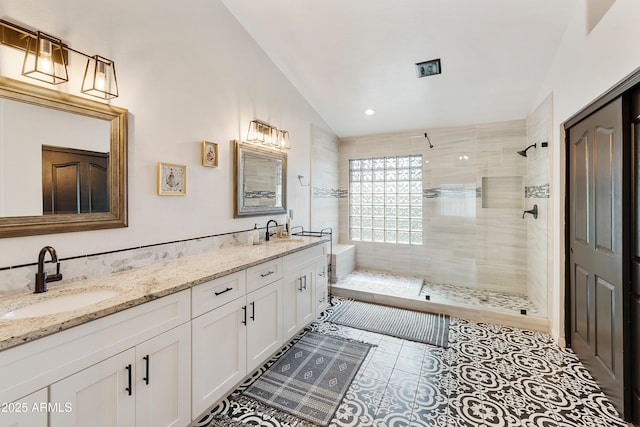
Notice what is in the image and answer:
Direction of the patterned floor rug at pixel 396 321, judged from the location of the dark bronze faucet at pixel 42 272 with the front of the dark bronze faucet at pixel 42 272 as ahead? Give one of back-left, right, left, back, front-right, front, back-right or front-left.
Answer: front-left

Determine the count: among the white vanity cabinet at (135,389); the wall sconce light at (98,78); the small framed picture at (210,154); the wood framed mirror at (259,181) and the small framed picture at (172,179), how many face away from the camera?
0

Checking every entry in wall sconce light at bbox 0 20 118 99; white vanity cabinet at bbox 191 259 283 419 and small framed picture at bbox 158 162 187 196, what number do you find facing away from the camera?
0

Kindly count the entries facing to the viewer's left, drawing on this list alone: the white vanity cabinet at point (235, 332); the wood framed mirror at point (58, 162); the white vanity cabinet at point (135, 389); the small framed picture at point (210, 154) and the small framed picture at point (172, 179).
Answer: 0

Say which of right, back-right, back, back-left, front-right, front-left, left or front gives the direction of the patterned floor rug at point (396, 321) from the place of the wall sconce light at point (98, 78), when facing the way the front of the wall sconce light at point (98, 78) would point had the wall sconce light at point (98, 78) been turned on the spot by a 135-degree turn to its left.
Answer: right

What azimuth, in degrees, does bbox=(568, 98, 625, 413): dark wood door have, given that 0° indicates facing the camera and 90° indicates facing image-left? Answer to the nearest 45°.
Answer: approximately 45°

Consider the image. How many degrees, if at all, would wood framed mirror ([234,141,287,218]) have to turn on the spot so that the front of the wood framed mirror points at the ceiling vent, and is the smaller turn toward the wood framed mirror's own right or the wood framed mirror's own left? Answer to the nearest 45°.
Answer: approximately 45° to the wood framed mirror's own left

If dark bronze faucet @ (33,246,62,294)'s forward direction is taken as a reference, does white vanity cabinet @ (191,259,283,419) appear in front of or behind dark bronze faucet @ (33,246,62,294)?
in front

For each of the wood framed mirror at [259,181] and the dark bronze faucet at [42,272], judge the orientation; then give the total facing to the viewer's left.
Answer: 0

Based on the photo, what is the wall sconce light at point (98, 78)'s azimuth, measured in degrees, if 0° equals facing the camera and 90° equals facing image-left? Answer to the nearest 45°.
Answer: approximately 315°

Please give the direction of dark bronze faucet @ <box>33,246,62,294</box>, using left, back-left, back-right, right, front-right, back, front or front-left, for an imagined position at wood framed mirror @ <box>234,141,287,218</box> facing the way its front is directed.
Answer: right

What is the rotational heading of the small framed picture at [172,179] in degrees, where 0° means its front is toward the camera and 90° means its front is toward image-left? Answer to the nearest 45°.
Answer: approximately 315°

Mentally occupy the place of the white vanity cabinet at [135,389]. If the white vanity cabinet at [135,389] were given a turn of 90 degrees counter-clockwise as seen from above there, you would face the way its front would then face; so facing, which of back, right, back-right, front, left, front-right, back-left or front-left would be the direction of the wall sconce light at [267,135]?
front

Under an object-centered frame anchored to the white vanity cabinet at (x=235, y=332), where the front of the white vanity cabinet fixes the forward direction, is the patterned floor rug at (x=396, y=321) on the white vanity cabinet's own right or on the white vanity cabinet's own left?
on the white vanity cabinet's own left

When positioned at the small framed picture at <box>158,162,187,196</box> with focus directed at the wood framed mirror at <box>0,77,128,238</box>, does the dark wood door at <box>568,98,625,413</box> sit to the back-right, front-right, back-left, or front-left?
back-left

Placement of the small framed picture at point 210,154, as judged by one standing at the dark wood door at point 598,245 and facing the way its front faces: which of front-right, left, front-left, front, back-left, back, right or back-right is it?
front
